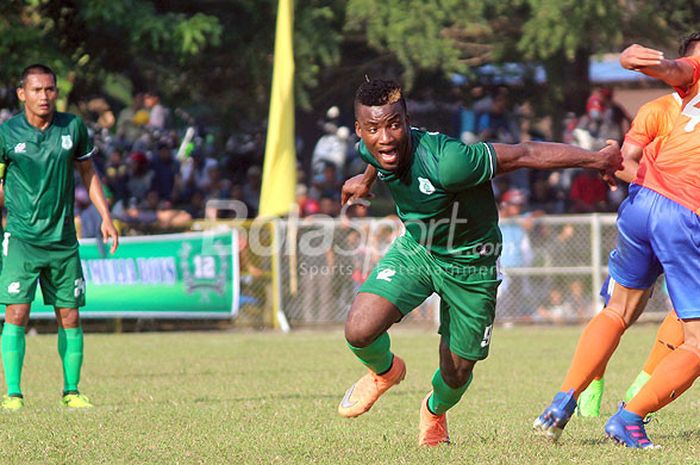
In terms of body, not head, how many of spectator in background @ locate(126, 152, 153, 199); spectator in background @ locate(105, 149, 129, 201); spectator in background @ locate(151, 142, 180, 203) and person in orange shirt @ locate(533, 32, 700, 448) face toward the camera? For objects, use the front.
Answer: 3

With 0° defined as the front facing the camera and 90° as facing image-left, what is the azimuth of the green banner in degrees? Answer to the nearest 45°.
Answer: approximately 0°

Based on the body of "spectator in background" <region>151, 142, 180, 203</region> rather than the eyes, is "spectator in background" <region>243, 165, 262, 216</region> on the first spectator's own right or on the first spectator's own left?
on the first spectator's own left

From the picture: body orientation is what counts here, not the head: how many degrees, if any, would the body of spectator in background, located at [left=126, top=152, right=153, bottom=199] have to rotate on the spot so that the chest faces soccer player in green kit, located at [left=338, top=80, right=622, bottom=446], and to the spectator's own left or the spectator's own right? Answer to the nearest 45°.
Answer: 0° — they already face them

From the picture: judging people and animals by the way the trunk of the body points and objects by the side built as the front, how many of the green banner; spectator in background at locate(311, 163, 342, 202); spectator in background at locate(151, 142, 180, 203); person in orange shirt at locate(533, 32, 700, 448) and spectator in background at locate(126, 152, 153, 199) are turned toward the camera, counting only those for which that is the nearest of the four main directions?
4

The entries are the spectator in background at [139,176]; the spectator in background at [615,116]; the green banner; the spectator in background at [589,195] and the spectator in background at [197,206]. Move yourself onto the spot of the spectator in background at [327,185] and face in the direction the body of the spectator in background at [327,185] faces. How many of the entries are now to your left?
2

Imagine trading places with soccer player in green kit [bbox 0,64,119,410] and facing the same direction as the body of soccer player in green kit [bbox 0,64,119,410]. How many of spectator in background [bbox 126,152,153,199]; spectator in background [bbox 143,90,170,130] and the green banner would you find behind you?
3

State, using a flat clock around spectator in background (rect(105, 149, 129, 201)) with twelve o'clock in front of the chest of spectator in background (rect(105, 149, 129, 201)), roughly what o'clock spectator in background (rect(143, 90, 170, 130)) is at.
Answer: spectator in background (rect(143, 90, 170, 130)) is roughly at 7 o'clock from spectator in background (rect(105, 149, 129, 201)).

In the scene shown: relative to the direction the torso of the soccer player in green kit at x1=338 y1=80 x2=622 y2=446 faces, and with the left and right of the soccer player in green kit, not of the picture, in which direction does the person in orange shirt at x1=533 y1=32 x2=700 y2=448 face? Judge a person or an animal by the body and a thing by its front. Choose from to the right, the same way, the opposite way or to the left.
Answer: the opposite way

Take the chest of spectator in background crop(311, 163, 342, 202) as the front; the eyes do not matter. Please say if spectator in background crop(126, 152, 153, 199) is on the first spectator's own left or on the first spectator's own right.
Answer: on the first spectator's own right

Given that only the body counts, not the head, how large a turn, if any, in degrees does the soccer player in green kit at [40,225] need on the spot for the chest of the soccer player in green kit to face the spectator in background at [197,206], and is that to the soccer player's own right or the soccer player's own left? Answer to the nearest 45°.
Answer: approximately 180°

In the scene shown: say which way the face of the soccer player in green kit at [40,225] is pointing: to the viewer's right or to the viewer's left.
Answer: to the viewer's right

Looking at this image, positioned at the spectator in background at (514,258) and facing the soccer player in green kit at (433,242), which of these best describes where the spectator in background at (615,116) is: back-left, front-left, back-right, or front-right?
back-left
